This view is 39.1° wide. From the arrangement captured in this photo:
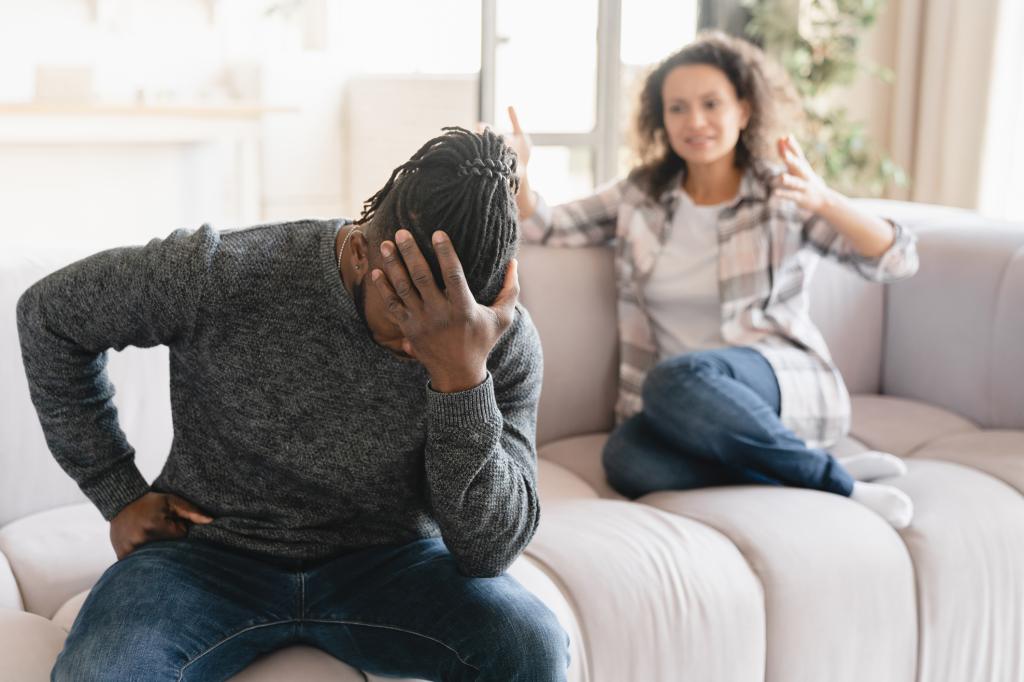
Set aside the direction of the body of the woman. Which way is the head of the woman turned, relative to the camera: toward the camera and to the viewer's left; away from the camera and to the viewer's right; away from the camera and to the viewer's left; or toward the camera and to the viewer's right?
toward the camera and to the viewer's left

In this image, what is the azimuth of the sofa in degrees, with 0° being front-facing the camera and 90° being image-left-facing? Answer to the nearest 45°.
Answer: approximately 0°

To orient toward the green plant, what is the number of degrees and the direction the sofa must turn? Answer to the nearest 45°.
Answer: approximately 180°

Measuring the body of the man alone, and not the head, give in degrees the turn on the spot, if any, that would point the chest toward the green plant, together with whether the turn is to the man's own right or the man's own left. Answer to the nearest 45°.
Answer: approximately 135° to the man's own left

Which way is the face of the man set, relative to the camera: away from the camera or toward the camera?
toward the camera

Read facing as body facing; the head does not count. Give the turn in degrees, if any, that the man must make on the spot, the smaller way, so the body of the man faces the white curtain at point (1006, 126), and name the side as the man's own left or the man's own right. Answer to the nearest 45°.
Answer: approximately 135° to the man's own left

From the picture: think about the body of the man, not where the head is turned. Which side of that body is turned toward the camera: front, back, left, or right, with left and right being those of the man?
front

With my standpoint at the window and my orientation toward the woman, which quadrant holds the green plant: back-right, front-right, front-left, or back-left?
front-left

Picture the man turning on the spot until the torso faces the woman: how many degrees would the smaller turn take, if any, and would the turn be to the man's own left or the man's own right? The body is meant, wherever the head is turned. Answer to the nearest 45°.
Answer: approximately 135° to the man's own left
